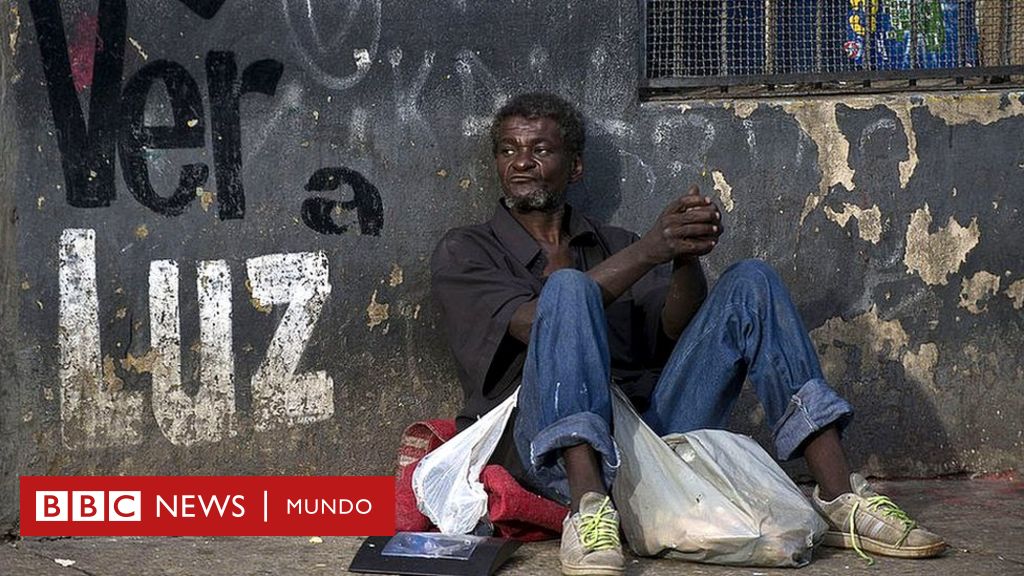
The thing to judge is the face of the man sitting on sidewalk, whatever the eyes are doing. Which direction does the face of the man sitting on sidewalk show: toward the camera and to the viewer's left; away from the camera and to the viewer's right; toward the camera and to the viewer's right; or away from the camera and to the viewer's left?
toward the camera and to the viewer's left

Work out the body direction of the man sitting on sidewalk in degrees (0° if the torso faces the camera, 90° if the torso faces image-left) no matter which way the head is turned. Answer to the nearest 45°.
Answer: approximately 315°

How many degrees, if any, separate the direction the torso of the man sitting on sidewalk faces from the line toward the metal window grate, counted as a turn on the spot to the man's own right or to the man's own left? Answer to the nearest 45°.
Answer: approximately 90° to the man's own left
